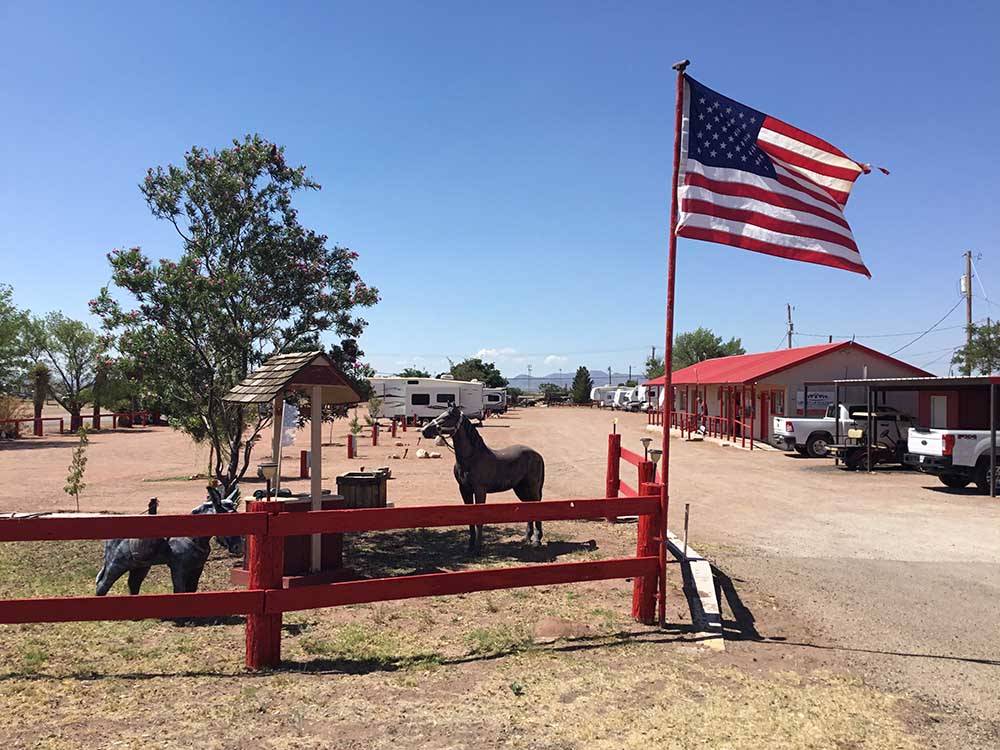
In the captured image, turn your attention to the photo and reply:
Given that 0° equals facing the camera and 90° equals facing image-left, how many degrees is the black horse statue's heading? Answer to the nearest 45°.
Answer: approximately 45°

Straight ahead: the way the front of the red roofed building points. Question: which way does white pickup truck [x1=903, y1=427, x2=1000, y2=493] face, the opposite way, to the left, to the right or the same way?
the opposite way

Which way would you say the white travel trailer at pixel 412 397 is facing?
to the viewer's left

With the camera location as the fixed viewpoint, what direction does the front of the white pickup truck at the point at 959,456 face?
facing away from the viewer and to the right of the viewer

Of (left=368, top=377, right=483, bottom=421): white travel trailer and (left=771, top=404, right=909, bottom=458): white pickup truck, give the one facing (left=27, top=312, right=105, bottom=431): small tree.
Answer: the white travel trailer
